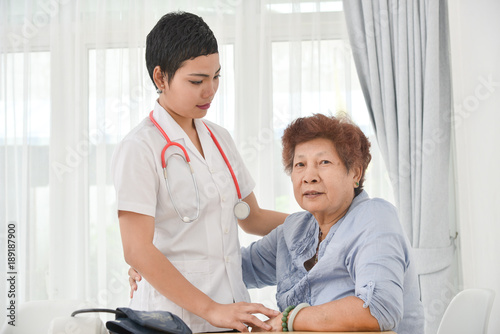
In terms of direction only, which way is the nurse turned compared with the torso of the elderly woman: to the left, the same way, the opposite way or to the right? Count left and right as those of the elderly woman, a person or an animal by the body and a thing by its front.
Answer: to the left

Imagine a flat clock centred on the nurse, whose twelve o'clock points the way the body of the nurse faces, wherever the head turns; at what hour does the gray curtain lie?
The gray curtain is roughly at 9 o'clock from the nurse.

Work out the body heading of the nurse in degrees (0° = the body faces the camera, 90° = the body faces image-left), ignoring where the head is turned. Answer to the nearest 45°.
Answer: approximately 315°

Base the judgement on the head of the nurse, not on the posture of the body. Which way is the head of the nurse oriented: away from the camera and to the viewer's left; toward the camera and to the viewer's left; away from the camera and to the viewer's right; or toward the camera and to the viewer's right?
toward the camera and to the viewer's right

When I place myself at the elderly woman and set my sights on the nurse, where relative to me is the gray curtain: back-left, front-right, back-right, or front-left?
back-right
